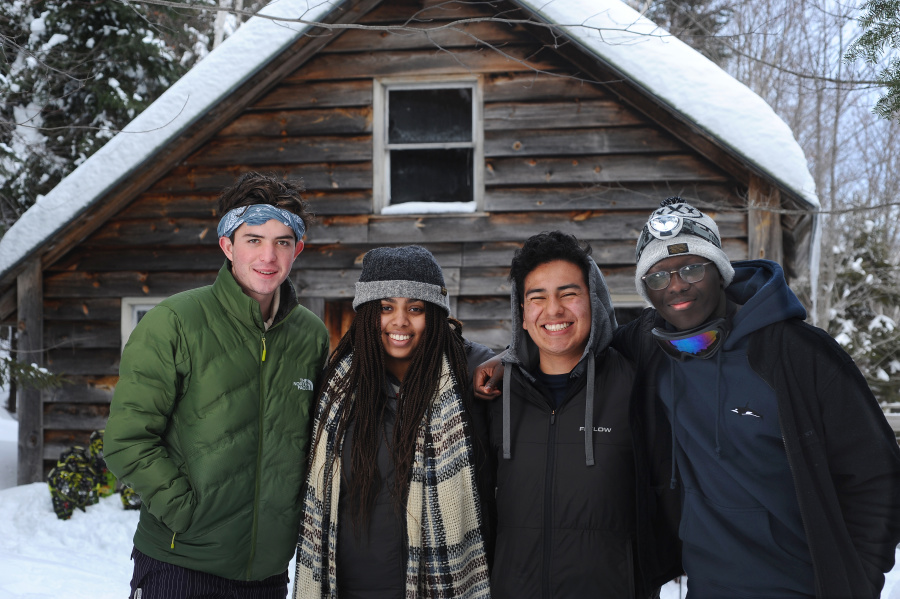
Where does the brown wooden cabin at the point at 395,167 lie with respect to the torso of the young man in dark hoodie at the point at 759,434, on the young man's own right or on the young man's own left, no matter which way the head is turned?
on the young man's own right

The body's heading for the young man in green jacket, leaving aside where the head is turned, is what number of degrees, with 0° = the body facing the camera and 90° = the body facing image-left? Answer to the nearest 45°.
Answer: approximately 315°

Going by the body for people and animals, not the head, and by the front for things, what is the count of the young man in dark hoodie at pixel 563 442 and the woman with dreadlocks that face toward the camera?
2

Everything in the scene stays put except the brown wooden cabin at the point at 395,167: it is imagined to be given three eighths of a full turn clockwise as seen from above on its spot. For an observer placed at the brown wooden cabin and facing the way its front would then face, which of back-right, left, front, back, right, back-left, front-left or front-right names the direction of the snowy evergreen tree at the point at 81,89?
front

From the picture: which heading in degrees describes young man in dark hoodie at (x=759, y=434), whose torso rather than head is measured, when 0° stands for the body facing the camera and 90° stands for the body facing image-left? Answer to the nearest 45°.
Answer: approximately 45°

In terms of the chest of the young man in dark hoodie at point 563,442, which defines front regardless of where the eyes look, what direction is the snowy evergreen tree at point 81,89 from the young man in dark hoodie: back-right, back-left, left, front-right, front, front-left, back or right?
back-right

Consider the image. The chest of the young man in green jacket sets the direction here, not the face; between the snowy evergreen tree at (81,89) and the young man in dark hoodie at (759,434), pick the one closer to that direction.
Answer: the young man in dark hoodie

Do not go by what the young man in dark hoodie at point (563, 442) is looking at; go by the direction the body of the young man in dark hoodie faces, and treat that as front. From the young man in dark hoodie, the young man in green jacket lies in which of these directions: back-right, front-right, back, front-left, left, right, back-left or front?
right

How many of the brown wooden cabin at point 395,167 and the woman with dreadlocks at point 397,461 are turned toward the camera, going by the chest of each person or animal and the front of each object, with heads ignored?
2
